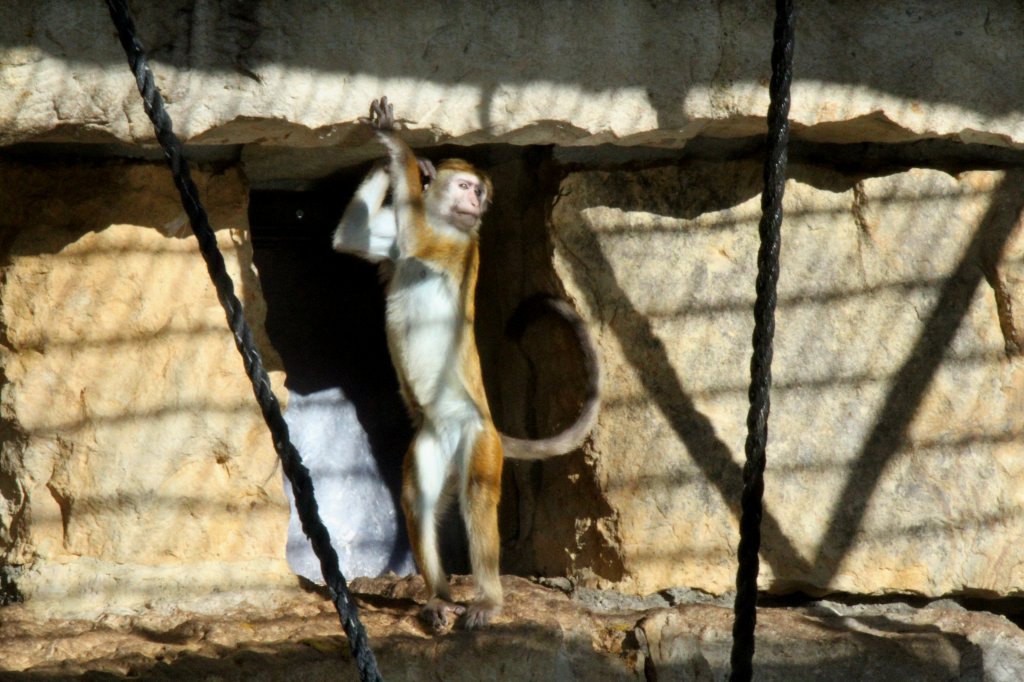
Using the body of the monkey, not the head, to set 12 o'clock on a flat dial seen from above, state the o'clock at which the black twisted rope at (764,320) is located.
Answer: The black twisted rope is roughly at 10 o'clock from the monkey.

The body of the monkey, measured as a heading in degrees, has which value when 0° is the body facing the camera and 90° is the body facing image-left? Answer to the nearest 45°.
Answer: approximately 45°
